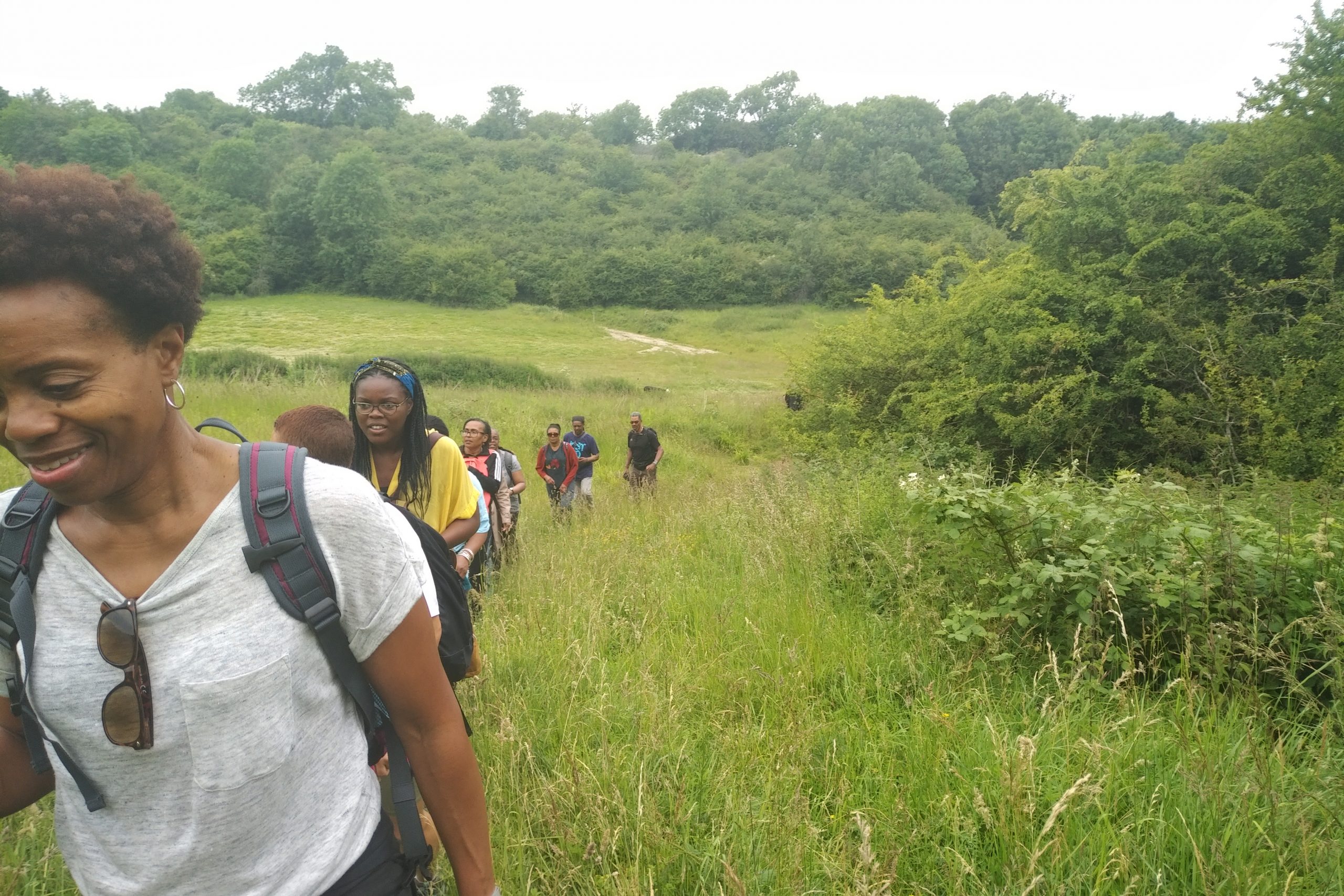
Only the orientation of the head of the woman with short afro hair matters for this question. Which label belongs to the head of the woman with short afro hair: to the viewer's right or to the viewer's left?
to the viewer's left

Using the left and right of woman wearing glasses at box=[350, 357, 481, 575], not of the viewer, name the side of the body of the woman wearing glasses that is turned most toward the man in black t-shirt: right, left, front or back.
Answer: back

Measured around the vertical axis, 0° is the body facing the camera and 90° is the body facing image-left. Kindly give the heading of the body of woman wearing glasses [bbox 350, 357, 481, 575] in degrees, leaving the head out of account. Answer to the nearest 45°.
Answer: approximately 45°

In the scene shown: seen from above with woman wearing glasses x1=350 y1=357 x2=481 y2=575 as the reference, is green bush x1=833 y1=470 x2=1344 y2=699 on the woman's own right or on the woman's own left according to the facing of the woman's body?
on the woman's own left

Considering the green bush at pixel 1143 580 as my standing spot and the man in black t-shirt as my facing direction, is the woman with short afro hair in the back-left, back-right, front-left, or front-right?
back-left
